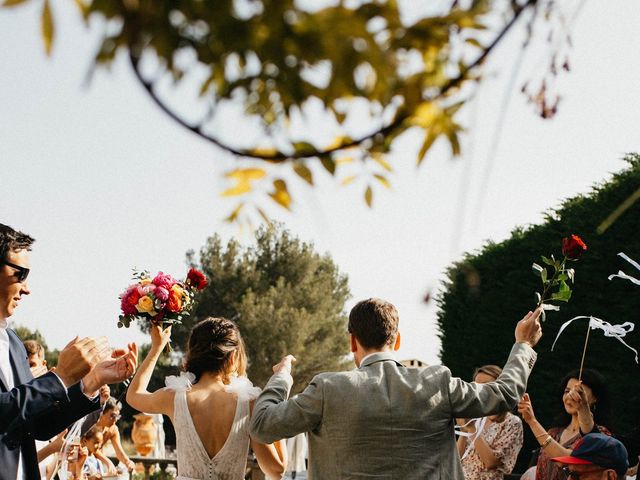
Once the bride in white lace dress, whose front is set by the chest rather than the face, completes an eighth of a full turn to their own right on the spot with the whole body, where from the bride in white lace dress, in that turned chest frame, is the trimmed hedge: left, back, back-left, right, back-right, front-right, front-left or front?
front

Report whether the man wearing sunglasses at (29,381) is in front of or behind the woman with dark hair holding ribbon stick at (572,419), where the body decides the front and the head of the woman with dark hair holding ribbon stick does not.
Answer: in front

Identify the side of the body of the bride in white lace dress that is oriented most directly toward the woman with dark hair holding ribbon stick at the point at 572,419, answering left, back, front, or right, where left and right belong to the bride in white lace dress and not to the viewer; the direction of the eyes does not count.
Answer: right

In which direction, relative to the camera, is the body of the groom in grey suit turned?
away from the camera

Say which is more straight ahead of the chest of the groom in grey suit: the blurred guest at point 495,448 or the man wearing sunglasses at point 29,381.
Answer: the blurred guest

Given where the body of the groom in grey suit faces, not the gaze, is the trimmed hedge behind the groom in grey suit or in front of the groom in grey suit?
in front

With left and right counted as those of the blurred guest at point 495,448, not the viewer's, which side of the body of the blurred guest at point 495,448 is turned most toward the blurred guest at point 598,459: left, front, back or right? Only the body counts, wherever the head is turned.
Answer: left

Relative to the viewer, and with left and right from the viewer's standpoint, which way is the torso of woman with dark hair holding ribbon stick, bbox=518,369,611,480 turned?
facing the viewer and to the left of the viewer

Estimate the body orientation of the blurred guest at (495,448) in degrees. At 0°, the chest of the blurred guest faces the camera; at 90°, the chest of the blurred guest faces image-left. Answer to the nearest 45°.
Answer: approximately 45°

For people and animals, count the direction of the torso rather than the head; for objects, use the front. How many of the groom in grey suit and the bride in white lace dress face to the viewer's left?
0

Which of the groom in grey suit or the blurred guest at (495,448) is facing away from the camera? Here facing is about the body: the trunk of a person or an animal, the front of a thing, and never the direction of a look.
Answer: the groom in grey suit

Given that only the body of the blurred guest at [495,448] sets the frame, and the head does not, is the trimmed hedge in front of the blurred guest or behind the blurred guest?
behind

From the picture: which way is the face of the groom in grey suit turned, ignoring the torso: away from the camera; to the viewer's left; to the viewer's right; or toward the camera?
away from the camera

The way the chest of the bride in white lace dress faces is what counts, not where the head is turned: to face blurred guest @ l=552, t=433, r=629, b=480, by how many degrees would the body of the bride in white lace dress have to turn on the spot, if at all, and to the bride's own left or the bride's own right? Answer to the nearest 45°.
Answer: approximately 90° to the bride's own right
